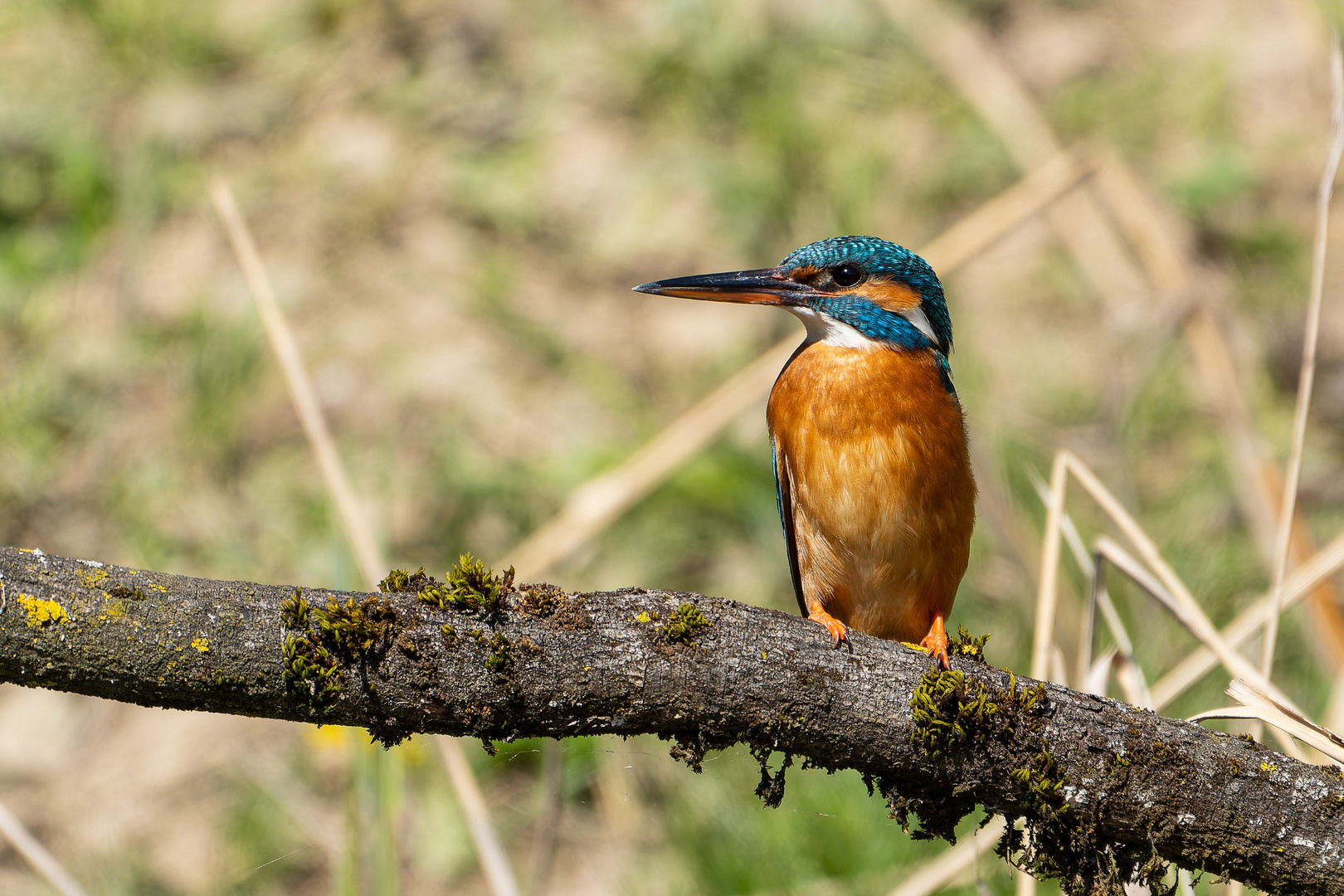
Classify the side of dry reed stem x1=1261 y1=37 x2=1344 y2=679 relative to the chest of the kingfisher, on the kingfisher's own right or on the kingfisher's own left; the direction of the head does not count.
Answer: on the kingfisher's own left

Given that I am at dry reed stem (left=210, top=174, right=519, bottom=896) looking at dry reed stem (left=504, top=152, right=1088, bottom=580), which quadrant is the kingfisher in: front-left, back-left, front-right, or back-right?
front-right

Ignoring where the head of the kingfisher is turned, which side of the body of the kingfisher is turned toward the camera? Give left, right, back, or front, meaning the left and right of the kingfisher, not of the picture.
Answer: front

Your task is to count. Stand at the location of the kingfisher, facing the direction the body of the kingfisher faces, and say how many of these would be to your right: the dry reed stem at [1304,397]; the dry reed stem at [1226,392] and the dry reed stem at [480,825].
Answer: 1

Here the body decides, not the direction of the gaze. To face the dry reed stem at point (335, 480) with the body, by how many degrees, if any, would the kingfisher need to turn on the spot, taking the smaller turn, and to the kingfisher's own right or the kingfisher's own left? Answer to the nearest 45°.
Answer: approximately 90° to the kingfisher's own right

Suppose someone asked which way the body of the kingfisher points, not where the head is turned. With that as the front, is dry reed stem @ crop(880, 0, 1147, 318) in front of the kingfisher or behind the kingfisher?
behind

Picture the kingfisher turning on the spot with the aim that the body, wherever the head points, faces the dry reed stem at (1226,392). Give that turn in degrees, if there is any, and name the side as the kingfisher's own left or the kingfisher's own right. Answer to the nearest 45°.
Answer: approximately 135° to the kingfisher's own left
